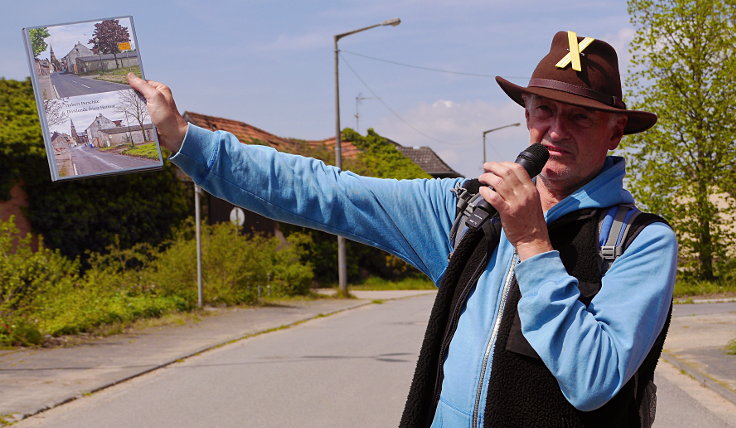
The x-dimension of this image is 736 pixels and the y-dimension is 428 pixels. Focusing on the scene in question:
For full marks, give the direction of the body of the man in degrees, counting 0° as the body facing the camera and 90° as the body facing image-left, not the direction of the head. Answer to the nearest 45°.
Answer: approximately 45°

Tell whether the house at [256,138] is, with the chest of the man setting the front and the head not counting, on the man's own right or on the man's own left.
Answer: on the man's own right

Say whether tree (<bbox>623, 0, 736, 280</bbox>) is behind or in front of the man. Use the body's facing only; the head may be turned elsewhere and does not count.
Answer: behind

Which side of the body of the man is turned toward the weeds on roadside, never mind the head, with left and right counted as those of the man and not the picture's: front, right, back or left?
right
